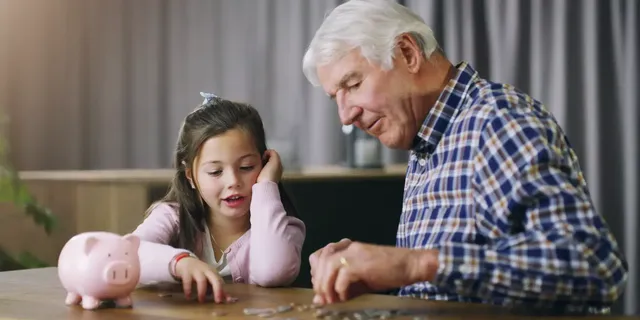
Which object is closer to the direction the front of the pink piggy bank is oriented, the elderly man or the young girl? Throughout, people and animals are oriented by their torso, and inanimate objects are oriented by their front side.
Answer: the elderly man

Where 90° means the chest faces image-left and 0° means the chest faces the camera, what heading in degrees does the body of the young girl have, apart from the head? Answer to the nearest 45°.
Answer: approximately 0°

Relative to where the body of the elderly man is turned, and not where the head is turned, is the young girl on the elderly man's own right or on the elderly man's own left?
on the elderly man's own right

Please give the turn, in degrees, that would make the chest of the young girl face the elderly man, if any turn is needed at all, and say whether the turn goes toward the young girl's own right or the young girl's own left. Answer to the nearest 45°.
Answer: approximately 45° to the young girl's own left

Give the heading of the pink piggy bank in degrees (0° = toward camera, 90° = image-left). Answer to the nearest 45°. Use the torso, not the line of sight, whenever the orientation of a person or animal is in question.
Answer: approximately 315°

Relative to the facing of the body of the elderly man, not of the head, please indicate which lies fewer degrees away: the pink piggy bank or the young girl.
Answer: the pink piggy bank

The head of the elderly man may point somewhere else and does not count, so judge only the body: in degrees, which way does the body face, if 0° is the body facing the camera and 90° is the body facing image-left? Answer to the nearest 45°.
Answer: approximately 45°
